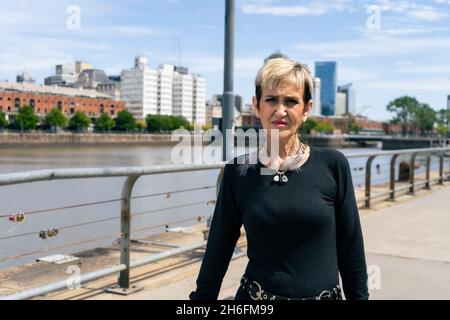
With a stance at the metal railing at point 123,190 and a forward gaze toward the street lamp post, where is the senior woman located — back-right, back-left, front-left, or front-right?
back-right

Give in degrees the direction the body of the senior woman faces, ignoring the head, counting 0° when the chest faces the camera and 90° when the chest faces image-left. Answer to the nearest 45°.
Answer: approximately 0°

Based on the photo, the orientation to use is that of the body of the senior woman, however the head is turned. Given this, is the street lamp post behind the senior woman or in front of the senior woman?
behind

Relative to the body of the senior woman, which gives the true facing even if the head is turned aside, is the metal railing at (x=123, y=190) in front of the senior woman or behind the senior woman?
behind
